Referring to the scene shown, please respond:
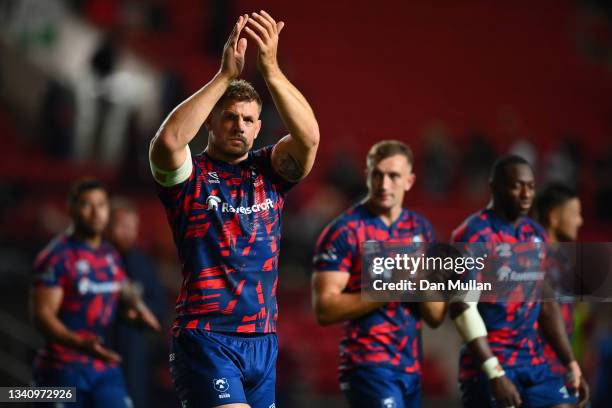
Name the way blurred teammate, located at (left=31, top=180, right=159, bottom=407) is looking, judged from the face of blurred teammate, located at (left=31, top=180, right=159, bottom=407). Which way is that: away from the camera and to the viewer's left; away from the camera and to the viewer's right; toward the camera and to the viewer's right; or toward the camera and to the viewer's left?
toward the camera and to the viewer's right

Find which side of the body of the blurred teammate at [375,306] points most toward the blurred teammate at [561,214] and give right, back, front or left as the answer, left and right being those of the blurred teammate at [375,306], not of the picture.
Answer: left

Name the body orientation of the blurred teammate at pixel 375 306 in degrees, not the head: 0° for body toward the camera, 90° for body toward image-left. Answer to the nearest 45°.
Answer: approximately 315°

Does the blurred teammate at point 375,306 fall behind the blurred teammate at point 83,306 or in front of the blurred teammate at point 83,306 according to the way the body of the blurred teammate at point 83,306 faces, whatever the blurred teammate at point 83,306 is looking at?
in front

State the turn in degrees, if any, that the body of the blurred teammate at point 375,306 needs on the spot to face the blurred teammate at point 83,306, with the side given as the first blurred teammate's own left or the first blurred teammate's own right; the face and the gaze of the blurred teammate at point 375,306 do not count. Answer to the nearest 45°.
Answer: approximately 135° to the first blurred teammate's own right

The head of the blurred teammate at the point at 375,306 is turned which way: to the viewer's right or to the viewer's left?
to the viewer's left
